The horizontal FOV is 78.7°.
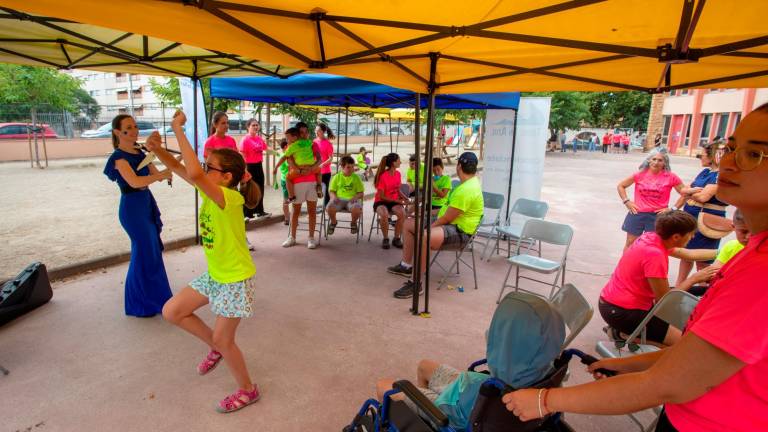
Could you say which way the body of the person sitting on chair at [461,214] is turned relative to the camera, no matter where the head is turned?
to the viewer's left

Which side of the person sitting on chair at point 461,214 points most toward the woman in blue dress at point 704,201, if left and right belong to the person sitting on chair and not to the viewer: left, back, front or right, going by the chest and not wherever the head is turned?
back

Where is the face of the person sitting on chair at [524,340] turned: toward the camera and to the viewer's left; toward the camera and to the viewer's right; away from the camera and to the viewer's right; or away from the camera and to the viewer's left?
away from the camera and to the viewer's left

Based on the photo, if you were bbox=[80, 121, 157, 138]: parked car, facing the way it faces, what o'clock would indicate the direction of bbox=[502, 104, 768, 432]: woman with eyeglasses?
The woman with eyeglasses is roughly at 9 o'clock from the parked car.

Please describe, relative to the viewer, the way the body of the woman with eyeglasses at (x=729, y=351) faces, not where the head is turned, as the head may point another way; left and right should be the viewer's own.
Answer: facing to the left of the viewer

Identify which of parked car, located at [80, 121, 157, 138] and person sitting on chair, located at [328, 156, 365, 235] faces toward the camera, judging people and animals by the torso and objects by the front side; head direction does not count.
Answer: the person sitting on chair

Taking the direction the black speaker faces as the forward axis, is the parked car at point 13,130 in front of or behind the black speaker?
behind

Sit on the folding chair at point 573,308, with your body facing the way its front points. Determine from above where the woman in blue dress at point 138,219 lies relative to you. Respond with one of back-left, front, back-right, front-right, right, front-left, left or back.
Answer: front-right

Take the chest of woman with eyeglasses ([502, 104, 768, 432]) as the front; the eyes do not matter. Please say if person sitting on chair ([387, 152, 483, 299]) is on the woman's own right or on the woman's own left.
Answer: on the woman's own right

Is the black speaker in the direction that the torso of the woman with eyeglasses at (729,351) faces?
yes

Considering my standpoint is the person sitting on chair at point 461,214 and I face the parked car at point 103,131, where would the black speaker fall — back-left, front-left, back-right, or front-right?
front-left

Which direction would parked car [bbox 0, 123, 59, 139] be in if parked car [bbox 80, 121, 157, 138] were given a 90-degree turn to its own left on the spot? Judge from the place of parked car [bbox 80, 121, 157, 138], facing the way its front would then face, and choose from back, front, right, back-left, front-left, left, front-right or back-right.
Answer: front-right

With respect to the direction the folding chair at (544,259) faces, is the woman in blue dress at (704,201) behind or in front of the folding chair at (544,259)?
behind

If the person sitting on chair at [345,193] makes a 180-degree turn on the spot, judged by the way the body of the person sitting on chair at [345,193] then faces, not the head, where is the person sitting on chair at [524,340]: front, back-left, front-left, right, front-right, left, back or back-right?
back

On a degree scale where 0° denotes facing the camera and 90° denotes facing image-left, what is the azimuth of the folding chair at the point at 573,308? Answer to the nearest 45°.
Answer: approximately 45°
